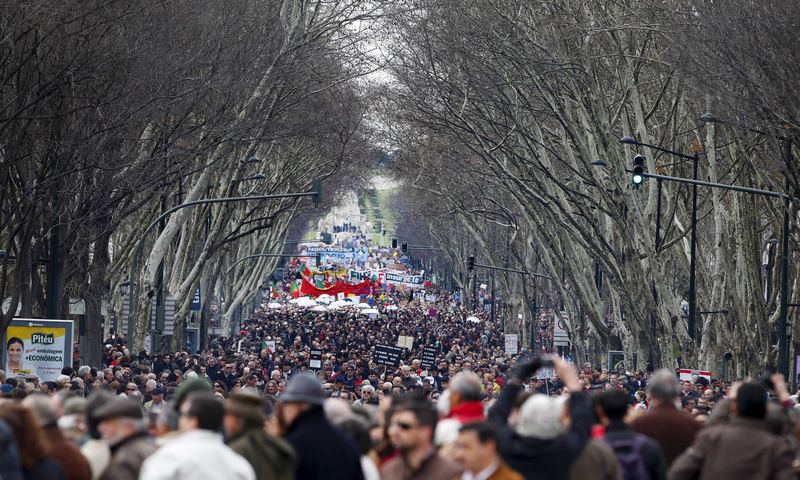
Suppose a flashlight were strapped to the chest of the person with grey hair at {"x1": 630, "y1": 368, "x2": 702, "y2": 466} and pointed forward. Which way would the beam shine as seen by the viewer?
away from the camera

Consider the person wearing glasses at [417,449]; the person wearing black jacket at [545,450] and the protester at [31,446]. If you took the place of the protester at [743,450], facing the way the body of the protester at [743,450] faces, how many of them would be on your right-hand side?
0

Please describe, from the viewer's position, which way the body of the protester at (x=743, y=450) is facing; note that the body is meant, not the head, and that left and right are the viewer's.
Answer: facing away from the viewer

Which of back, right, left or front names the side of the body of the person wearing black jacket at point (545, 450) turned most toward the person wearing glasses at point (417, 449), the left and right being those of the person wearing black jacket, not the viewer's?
left

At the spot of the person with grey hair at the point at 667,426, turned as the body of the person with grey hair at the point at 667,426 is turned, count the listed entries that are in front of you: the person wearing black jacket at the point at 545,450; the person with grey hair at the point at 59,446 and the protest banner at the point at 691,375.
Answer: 1

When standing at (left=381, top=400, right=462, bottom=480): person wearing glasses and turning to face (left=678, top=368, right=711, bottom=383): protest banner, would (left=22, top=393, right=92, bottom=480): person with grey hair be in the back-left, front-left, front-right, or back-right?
back-left

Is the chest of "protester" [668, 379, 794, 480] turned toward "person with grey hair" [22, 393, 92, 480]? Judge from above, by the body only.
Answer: no

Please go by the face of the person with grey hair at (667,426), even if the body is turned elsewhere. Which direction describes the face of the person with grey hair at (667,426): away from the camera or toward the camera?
away from the camera

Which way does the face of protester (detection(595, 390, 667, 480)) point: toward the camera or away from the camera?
away from the camera

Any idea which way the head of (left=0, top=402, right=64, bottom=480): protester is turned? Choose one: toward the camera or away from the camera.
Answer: away from the camera

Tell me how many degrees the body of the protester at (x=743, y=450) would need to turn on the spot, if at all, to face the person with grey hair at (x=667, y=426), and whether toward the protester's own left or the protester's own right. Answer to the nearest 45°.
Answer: approximately 45° to the protester's own left

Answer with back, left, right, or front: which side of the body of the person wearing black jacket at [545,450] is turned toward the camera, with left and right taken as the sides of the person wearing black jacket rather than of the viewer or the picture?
back
